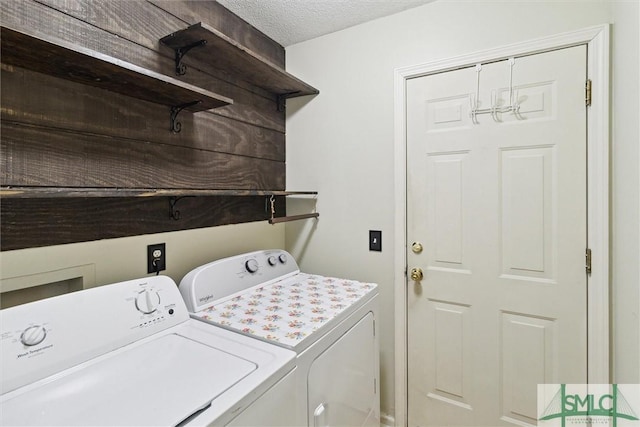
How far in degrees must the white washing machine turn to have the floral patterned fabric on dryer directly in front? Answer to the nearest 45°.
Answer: approximately 45° to its left

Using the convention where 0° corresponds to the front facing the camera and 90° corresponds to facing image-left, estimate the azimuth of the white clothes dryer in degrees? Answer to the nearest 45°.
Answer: approximately 315°

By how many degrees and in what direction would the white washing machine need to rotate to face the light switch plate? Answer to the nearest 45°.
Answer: approximately 45° to its left

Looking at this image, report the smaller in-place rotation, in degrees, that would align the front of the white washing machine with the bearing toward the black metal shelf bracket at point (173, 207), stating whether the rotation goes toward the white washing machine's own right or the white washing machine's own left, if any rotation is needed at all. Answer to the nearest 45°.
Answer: approximately 135° to the white washing machine's own left

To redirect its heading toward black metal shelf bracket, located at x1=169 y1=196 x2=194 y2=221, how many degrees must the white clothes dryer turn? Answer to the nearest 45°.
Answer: approximately 135° to its right
